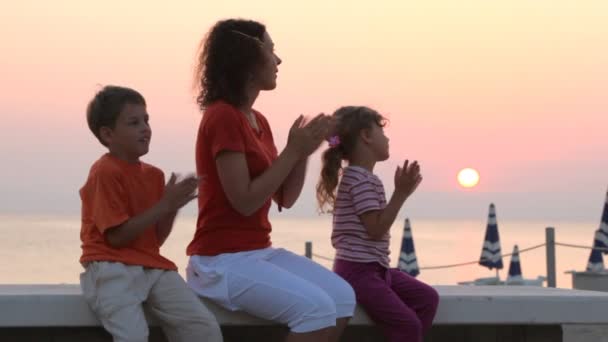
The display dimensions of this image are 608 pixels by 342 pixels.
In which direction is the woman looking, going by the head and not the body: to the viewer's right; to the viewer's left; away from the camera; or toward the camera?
to the viewer's right

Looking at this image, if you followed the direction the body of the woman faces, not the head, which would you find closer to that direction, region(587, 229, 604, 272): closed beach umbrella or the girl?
the girl

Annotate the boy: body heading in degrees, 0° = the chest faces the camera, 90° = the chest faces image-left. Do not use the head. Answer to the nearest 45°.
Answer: approximately 315°

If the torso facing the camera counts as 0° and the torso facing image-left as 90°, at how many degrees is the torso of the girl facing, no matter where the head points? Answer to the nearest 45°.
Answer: approximately 270°

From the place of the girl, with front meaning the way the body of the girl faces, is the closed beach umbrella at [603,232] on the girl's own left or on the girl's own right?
on the girl's own left

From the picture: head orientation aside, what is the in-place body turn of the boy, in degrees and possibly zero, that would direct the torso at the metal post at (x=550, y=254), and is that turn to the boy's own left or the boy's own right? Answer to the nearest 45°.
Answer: approximately 90° to the boy's own left

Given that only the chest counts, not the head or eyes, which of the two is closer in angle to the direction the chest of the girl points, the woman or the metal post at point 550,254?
the metal post

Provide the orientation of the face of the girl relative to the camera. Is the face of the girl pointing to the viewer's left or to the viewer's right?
to the viewer's right

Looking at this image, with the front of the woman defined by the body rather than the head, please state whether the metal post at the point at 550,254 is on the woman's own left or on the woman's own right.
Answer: on the woman's own left

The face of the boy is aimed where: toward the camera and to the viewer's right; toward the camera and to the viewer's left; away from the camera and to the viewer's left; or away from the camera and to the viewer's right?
toward the camera and to the viewer's right

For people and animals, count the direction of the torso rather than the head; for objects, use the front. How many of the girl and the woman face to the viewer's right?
2

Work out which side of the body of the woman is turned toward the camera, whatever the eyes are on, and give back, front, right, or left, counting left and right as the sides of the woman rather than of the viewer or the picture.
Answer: right
